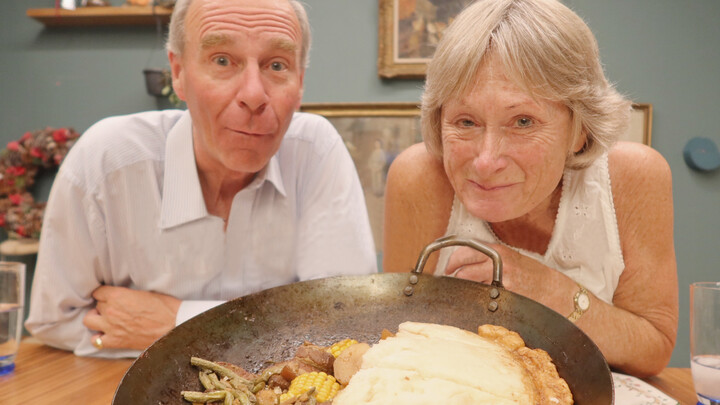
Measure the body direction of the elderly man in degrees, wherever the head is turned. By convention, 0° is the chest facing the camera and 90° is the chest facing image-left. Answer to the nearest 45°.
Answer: approximately 0°

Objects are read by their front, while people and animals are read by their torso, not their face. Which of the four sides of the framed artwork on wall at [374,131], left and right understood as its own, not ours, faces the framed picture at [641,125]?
left

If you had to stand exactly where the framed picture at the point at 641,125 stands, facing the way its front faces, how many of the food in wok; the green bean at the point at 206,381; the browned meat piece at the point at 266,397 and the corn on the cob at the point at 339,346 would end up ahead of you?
4

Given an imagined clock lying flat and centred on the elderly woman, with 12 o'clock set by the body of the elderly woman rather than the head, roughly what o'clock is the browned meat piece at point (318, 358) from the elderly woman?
The browned meat piece is roughly at 1 o'clock from the elderly woman.
